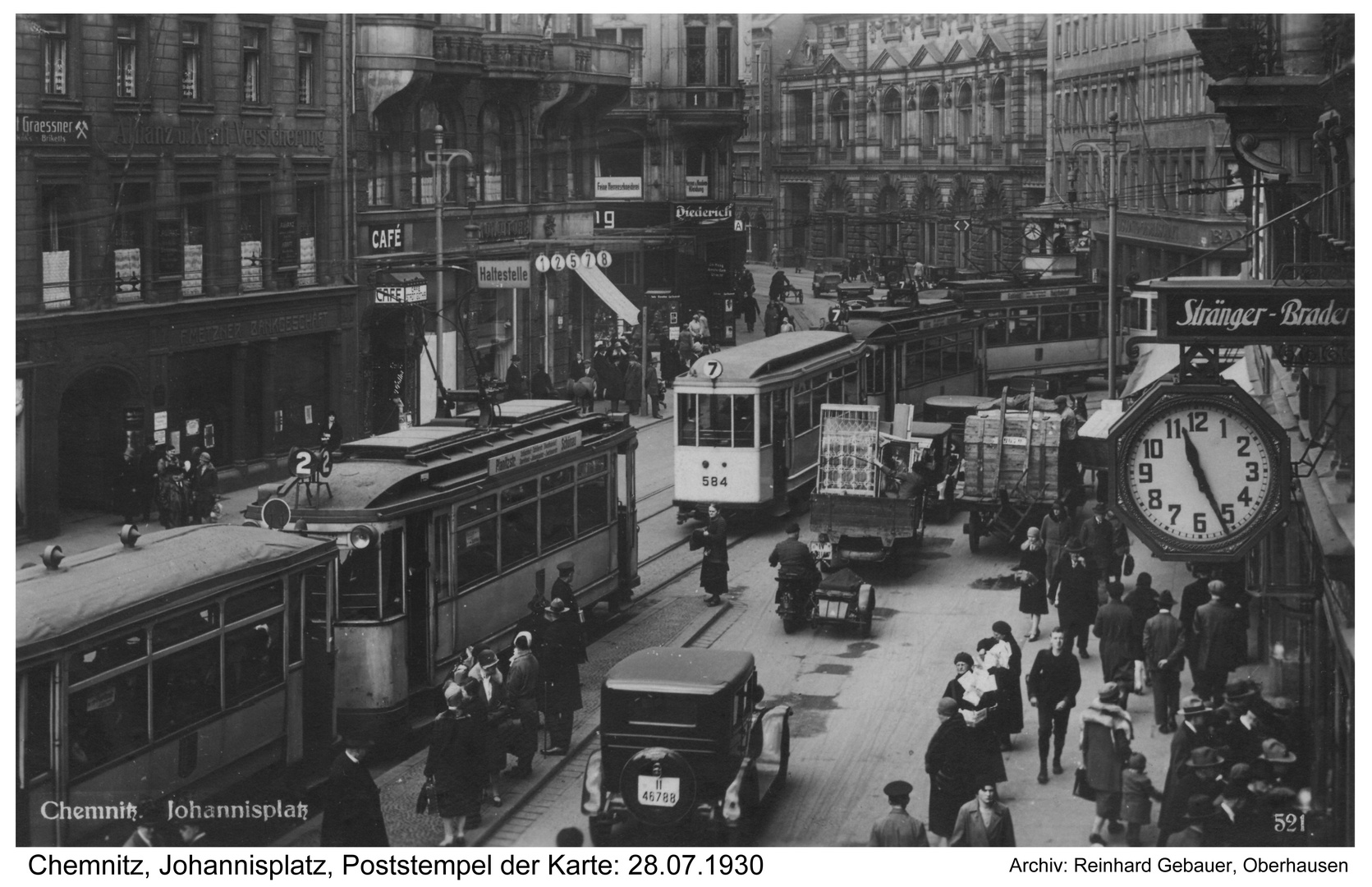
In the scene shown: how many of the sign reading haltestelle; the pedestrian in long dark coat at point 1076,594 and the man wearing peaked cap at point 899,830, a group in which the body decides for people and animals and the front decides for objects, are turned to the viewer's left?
0

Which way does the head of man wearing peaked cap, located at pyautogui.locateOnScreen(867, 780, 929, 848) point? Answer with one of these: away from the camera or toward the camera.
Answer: away from the camera

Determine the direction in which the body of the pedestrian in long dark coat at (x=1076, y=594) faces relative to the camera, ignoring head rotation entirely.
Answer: toward the camera

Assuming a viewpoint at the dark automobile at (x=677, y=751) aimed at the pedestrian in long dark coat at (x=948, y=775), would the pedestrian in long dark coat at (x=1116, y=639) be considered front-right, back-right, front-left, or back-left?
front-left

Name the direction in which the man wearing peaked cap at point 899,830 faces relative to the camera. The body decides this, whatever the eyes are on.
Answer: away from the camera

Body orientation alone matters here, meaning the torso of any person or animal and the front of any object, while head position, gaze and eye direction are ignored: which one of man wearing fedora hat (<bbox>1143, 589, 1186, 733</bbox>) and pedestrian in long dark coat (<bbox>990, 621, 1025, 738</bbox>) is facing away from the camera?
the man wearing fedora hat

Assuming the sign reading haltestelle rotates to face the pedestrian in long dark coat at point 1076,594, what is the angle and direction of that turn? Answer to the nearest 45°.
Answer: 0° — it already faces them

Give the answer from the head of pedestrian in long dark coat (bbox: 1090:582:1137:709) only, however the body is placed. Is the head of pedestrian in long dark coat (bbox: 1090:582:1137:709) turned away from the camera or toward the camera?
away from the camera

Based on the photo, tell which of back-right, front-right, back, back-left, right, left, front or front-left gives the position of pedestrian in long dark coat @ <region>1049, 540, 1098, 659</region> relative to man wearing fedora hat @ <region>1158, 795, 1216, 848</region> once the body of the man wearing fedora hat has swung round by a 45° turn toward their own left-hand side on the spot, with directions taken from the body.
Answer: front

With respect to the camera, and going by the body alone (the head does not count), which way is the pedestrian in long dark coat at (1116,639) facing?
away from the camera

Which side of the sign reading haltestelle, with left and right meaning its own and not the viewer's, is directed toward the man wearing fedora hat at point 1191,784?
front
